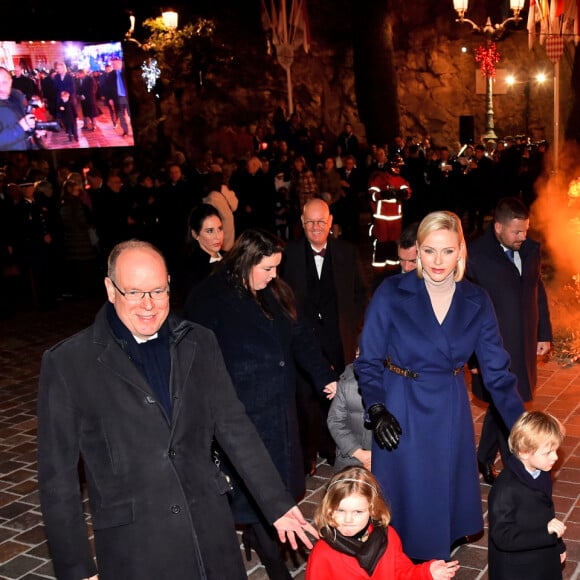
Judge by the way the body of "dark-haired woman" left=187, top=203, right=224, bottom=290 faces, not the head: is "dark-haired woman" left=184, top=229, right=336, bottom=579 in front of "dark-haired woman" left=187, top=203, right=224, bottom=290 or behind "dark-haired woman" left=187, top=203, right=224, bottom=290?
in front

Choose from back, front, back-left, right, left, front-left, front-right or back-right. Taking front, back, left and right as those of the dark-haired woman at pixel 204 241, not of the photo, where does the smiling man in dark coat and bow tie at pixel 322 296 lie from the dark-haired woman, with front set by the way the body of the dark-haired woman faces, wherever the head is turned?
front-left

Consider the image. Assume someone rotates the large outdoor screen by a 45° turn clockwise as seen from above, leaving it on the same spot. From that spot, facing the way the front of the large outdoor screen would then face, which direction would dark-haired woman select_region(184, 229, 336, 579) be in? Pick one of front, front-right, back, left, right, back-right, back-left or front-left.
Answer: front-left

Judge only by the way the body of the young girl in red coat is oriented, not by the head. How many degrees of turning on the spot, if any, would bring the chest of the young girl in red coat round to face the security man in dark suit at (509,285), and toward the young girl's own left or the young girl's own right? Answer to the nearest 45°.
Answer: approximately 135° to the young girl's own left

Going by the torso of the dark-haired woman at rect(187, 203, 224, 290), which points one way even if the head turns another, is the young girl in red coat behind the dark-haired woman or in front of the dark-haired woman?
in front

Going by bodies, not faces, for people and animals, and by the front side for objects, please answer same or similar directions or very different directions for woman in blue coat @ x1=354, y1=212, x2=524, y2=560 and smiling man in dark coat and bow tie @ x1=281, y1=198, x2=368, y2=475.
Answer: same or similar directions

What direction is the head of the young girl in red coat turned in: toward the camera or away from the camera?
toward the camera

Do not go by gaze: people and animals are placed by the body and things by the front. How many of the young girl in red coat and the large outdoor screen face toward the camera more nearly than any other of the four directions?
2

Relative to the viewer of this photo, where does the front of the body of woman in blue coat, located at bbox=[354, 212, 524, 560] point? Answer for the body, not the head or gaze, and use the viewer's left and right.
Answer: facing the viewer

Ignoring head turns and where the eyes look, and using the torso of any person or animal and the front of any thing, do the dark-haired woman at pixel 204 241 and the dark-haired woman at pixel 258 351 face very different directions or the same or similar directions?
same or similar directions

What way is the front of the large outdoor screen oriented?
toward the camera

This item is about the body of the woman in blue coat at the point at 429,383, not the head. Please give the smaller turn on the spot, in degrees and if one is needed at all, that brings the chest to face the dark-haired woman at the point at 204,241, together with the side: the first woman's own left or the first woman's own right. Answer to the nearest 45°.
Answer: approximately 135° to the first woman's own right

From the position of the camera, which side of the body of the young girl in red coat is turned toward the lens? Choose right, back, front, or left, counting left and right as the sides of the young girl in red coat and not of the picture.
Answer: front
